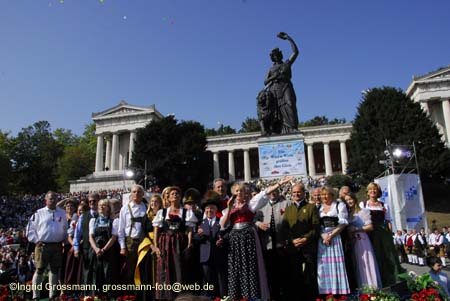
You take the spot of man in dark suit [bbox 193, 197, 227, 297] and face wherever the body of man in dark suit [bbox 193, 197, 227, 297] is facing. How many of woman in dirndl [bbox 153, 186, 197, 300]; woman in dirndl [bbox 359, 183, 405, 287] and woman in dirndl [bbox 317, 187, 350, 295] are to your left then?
2

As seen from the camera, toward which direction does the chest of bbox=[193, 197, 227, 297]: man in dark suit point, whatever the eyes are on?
toward the camera

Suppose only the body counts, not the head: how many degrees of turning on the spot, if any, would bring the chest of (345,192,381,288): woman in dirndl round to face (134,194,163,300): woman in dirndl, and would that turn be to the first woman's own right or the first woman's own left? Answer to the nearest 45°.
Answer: approximately 45° to the first woman's own right

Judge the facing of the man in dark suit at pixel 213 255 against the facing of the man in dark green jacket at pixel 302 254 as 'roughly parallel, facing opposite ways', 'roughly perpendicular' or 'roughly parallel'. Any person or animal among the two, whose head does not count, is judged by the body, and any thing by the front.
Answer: roughly parallel

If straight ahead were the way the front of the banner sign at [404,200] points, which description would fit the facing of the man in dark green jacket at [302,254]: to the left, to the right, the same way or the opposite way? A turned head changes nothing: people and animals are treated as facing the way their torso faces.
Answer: the same way

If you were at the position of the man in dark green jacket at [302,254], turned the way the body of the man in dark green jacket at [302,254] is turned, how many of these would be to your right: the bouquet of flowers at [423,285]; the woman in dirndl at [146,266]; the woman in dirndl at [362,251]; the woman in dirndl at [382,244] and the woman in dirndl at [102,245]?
2

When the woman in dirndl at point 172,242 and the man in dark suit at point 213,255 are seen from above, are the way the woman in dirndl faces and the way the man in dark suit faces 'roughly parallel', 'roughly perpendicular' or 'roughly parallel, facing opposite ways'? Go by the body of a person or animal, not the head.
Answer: roughly parallel

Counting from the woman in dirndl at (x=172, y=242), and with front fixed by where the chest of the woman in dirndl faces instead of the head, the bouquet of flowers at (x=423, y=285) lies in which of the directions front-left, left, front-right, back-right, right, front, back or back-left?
left

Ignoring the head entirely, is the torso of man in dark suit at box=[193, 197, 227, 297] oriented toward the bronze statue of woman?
no

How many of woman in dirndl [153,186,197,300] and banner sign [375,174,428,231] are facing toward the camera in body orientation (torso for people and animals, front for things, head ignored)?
2

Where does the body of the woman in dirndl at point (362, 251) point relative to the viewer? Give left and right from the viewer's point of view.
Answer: facing the viewer and to the left of the viewer

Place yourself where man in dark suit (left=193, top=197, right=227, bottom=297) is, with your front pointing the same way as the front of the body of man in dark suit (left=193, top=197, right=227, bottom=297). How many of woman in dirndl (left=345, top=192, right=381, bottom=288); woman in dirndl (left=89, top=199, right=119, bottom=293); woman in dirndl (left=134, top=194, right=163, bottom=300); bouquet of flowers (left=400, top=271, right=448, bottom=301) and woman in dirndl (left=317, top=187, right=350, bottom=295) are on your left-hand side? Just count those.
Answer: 3

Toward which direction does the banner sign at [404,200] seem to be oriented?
toward the camera

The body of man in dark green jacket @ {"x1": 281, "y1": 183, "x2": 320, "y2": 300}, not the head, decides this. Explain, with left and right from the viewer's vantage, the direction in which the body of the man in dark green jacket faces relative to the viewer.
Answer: facing the viewer
